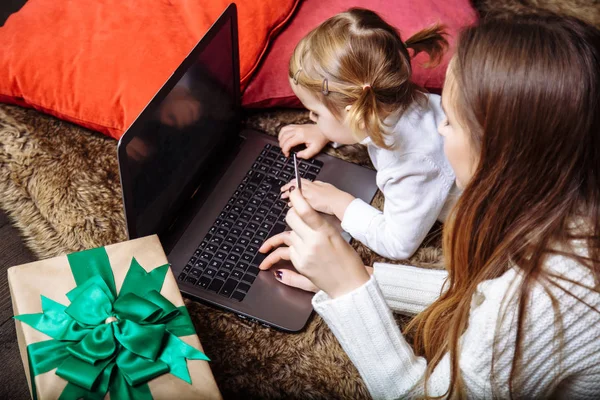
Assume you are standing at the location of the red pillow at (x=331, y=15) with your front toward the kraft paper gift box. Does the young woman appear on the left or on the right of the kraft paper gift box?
left

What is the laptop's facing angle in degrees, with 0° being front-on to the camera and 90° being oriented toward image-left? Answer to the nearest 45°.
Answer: approximately 315°
